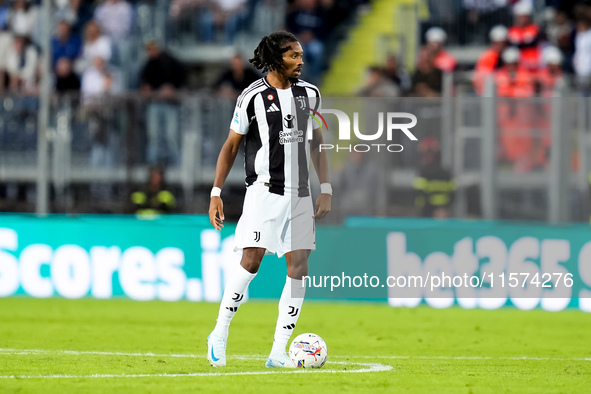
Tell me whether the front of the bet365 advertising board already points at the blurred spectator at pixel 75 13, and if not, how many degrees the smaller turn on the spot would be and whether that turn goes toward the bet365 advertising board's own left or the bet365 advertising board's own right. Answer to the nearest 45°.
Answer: approximately 135° to the bet365 advertising board's own right

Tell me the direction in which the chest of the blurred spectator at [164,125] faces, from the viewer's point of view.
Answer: toward the camera

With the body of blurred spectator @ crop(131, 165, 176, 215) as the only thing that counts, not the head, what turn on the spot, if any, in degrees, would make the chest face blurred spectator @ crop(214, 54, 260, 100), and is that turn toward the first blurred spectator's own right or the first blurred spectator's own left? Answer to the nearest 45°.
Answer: approximately 135° to the first blurred spectator's own left

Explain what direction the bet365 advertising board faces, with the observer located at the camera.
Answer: facing the viewer

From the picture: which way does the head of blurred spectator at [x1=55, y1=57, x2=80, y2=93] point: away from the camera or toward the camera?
toward the camera

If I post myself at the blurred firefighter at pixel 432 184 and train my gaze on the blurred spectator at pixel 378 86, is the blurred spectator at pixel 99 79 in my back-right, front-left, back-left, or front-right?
front-left

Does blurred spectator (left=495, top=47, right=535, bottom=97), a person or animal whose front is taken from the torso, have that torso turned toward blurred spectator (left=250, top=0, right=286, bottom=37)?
no

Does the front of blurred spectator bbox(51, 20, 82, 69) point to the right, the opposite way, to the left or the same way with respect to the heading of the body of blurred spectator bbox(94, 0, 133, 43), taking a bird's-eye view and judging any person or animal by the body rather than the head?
the same way

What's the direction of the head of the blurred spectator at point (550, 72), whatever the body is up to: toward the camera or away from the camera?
toward the camera

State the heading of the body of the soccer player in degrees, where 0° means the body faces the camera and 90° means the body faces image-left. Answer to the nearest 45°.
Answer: approximately 315°

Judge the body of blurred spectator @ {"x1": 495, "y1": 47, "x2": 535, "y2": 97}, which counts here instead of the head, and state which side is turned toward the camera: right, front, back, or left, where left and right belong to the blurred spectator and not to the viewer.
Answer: front

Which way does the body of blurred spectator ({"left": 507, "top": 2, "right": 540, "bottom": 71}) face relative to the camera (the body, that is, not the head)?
toward the camera

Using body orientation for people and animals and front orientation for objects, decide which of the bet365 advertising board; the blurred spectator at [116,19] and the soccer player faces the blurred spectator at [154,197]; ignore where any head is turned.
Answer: the blurred spectator at [116,19]

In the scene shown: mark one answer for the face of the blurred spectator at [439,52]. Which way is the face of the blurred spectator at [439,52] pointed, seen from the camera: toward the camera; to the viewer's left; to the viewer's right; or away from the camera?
toward the camera

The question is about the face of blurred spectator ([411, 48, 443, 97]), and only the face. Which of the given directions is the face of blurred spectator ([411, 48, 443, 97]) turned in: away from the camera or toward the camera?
toward the camera

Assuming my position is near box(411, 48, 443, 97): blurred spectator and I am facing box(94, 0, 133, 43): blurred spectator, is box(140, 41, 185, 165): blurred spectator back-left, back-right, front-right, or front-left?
front-left

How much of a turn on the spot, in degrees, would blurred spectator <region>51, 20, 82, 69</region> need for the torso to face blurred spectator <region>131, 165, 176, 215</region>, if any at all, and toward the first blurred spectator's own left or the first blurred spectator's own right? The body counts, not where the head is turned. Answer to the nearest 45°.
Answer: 0° — they already face them

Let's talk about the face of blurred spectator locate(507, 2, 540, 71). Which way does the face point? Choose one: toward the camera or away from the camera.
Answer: toward the camera

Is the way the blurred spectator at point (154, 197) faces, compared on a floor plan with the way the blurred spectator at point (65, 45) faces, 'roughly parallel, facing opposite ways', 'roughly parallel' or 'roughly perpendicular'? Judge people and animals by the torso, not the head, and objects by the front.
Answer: roughly parallel
